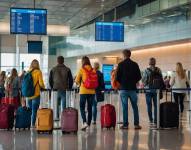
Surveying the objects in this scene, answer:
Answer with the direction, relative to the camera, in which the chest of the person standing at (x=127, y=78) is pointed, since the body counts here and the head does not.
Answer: away from the camera

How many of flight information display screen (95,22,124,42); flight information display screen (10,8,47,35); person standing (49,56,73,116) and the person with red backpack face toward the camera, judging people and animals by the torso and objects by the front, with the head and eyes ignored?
2

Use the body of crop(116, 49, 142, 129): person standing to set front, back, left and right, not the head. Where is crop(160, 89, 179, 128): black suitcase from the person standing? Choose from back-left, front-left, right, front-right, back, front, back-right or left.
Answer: right

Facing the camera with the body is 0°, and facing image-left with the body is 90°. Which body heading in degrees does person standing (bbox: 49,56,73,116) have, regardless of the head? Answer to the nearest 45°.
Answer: approximately 180°

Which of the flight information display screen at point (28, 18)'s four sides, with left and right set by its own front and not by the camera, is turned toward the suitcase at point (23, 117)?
front

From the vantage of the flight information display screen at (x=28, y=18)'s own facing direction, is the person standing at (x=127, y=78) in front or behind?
in front

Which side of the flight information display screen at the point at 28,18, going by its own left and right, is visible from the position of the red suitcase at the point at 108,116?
front

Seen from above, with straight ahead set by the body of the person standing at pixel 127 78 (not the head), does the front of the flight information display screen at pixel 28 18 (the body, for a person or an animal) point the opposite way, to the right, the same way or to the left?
the opposite way

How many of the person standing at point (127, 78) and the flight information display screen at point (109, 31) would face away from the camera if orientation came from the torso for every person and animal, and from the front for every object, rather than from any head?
1

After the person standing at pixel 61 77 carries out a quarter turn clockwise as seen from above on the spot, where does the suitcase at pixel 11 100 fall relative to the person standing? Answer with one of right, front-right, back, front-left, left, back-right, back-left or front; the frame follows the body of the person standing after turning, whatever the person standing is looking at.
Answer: back-left

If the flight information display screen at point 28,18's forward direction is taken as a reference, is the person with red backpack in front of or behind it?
in front

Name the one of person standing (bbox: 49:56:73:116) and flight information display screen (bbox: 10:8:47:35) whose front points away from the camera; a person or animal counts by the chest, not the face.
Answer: the person standing

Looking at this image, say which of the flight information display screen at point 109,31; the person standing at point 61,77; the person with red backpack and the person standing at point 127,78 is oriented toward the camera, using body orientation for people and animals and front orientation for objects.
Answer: the flight information display screen

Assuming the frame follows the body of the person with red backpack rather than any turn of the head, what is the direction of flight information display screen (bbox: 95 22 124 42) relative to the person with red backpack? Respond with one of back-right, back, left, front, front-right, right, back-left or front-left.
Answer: front-right
